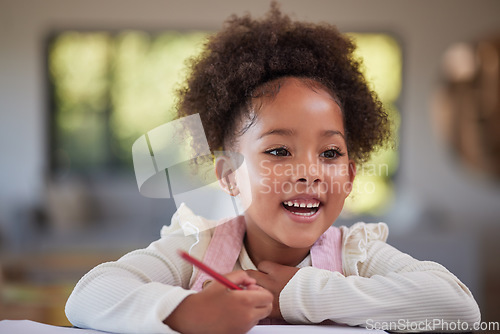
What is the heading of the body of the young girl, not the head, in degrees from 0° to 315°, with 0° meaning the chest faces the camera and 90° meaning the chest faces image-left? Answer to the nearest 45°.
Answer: approximately 0°
